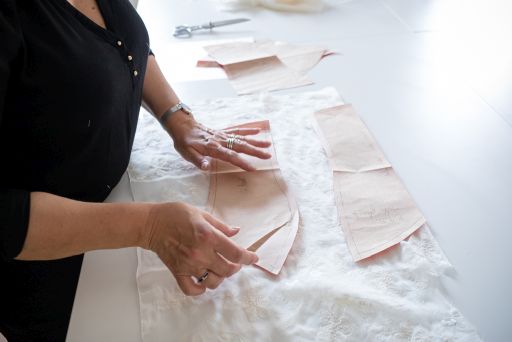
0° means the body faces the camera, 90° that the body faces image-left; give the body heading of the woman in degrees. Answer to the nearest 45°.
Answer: approximately 315°

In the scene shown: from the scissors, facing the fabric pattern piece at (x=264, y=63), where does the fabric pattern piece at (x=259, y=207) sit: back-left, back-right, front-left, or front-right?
front-right

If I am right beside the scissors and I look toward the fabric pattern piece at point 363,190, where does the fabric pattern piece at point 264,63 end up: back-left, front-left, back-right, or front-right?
front-left

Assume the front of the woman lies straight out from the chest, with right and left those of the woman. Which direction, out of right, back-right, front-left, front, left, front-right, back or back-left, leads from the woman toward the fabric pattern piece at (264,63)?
left
